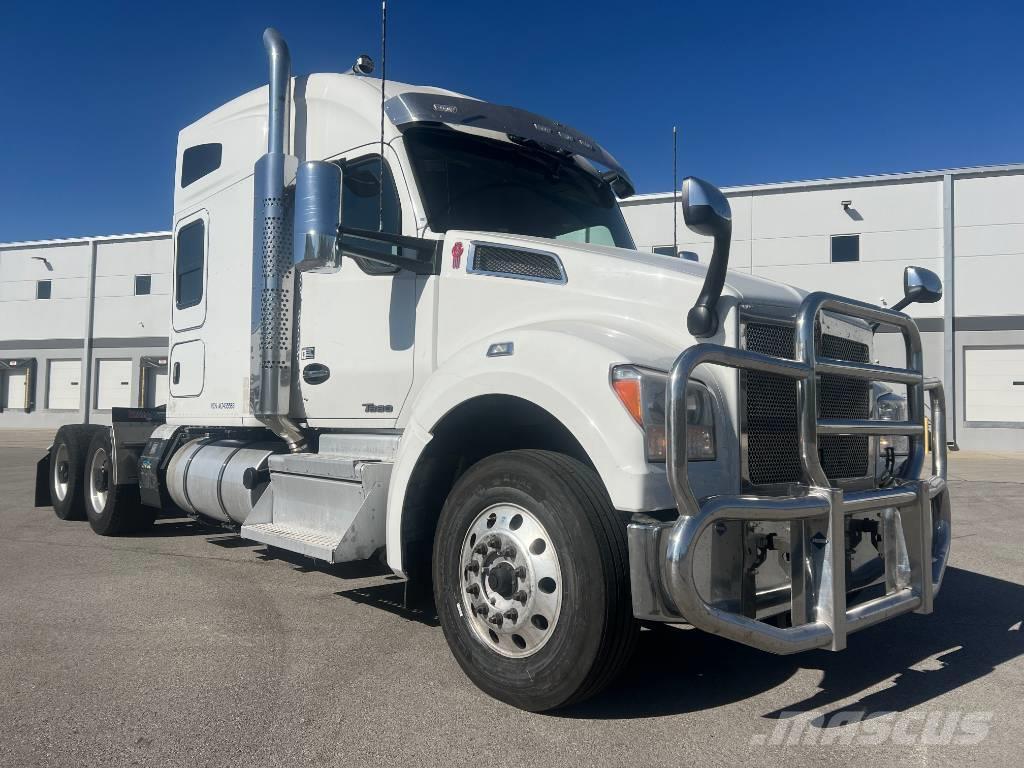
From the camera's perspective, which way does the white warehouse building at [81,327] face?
toward the camera

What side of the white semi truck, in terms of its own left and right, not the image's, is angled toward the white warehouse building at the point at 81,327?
back

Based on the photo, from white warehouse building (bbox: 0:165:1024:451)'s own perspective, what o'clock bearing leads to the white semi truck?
The white semi truck is roughly at 1 o'clock from the white warehouse building.

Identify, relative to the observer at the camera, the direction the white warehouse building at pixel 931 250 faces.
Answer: facing the viewer

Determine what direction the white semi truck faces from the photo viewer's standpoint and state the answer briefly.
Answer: facing the viewer and to the right of the viewer
